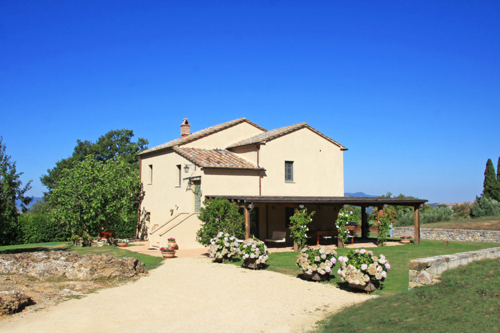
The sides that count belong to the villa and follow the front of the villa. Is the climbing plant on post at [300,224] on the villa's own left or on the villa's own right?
on the villa's own left

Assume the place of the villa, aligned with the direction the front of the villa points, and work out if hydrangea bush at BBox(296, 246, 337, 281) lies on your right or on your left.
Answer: on your left

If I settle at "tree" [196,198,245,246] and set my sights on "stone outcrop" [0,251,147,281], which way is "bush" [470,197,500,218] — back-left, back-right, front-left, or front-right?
back-left

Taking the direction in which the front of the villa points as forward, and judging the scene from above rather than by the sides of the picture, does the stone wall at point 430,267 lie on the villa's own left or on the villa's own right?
on the villa's own left

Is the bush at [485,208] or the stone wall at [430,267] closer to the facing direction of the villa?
the stone wall
